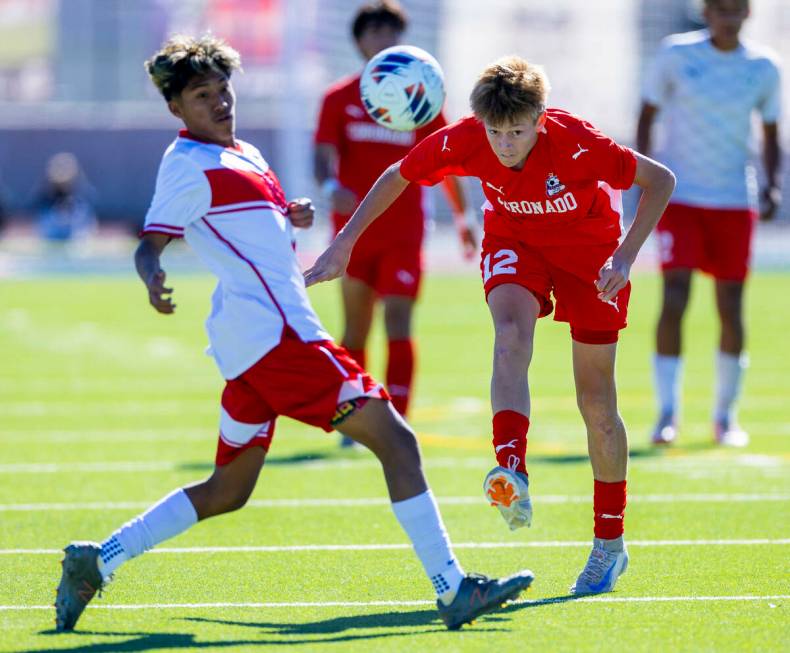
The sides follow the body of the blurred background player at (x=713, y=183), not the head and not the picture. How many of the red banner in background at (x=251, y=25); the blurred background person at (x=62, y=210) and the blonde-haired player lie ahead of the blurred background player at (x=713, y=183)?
1

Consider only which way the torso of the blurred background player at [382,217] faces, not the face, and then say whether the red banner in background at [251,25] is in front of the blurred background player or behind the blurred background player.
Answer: behind

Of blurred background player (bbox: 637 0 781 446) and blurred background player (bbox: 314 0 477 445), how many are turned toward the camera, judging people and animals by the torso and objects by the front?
2

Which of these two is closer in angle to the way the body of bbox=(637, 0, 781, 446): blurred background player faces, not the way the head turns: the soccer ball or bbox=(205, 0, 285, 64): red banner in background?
the soccer ball

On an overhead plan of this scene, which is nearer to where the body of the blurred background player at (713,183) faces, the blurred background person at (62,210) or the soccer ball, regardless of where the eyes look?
the soccer ball

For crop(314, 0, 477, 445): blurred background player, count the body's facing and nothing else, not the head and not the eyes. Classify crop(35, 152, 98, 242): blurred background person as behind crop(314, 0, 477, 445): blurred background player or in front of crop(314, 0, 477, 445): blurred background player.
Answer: behind

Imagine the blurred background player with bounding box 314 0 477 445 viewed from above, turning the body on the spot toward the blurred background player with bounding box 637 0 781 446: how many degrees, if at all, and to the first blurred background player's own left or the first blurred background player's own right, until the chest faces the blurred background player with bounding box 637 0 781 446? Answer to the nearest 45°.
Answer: approximately 90° to the first blurred background player's own left

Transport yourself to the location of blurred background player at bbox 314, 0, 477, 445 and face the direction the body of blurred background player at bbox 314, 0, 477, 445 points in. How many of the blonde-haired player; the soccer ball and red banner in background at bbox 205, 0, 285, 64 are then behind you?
1

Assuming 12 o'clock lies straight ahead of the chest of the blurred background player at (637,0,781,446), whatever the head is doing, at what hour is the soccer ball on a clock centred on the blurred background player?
The soccer ball is roughly at 1 o'clock from the blurred background player.

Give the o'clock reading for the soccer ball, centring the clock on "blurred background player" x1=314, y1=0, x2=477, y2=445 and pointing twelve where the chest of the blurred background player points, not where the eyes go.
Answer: The soccer ball is roughly at 12 o'clock from the blurred background player.
